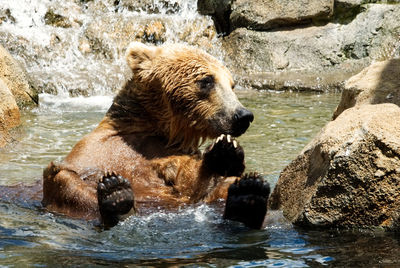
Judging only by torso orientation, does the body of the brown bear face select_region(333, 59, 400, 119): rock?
no

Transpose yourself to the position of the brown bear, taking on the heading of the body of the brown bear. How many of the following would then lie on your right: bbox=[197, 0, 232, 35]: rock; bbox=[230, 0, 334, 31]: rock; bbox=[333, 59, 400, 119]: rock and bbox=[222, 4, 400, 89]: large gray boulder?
0

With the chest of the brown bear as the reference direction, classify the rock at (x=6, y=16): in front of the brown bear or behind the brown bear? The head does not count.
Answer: behind

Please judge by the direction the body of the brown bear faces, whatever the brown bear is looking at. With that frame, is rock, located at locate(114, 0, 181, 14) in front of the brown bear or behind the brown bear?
behind

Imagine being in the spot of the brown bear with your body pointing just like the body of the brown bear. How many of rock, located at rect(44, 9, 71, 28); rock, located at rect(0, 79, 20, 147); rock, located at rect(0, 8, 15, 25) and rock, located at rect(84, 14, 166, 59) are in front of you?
0

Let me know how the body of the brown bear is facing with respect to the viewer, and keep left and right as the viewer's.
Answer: facing the viewer and to the right of the viewer

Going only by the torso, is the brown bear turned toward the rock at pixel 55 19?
no

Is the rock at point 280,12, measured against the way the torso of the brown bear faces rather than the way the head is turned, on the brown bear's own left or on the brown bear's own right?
on the brown bear's own left

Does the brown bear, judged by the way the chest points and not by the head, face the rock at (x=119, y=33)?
no

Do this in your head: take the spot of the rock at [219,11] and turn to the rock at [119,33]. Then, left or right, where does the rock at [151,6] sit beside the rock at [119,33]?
right
